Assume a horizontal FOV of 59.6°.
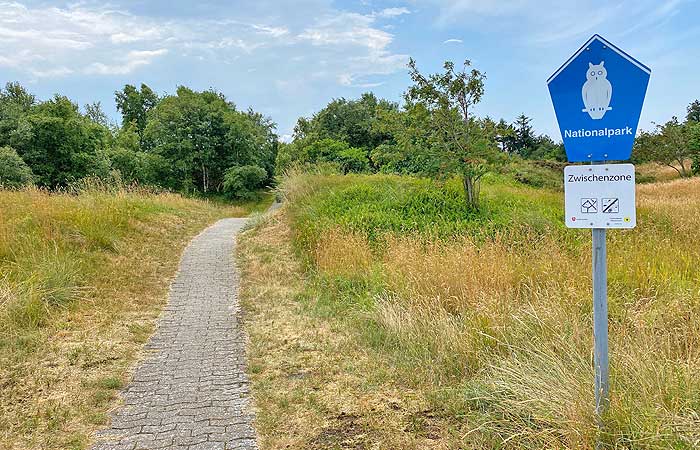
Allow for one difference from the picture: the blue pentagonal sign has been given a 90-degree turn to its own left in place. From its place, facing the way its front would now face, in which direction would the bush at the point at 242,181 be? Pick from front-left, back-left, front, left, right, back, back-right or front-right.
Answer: back-left

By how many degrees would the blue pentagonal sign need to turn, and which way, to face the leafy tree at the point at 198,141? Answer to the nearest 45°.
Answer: approximately 135° to its right

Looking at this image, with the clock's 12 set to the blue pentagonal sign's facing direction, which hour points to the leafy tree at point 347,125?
The leafy tree is roughly at 5 o'clock from the blue pentagonal sign.

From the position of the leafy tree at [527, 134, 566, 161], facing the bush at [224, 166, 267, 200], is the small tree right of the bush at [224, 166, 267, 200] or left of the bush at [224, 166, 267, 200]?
left

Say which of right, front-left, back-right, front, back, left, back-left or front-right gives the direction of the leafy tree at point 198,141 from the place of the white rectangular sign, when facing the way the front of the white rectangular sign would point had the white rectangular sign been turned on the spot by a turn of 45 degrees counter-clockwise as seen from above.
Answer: back

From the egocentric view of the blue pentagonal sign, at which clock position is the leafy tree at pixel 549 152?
The leafy tree is roughly at 6 o'clock from the blue pentagonal sign.

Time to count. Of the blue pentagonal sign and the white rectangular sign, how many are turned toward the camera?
2

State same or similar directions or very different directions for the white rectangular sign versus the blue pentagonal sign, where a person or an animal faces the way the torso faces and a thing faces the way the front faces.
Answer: same or similar directions

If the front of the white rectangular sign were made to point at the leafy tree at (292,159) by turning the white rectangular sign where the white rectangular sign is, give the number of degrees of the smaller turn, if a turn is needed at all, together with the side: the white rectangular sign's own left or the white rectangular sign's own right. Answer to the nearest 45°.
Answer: approximately 135° to the white rectangular sign's own right

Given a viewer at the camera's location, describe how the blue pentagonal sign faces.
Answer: facing the viewer

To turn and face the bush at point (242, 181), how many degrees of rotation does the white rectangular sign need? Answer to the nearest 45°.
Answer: approximately 135° to its right

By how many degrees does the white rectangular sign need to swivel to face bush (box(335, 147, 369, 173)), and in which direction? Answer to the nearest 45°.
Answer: approximately 135° to its right

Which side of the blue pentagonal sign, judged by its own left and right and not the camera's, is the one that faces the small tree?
back
